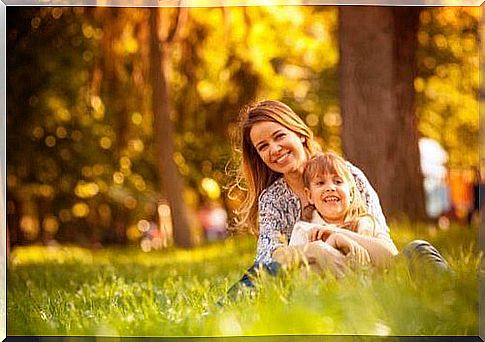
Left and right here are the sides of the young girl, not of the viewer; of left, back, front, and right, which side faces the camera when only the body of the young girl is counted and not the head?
front

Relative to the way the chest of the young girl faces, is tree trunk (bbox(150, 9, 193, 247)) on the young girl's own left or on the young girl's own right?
on the young girl's own right

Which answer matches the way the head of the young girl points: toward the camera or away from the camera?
toward the camera

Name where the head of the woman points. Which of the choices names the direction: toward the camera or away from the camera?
toward the camera
